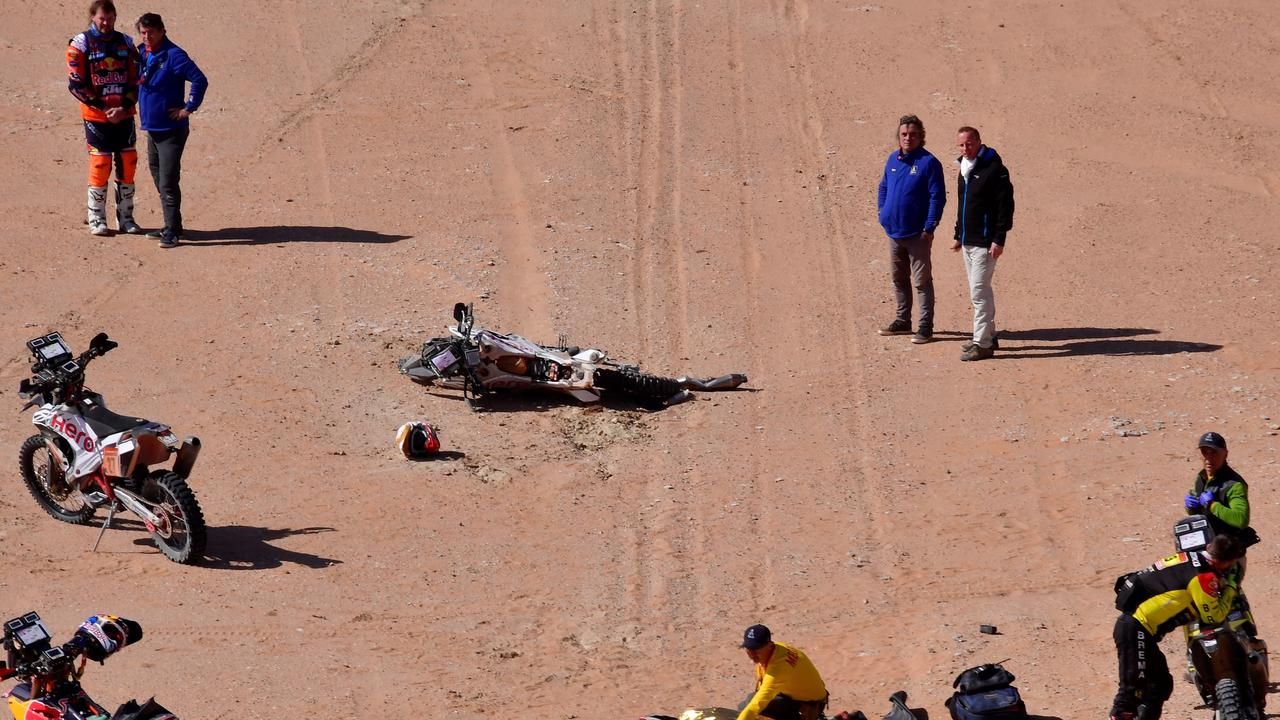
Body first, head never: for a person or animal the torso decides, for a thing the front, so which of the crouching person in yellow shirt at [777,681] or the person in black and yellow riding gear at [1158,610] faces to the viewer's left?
the crouching person in yellow shirt at [777,681]

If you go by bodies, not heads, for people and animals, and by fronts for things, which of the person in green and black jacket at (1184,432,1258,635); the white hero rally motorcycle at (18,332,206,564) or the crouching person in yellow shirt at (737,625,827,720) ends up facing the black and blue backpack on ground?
the person in green and black jacket at (1184,432,1258,635)

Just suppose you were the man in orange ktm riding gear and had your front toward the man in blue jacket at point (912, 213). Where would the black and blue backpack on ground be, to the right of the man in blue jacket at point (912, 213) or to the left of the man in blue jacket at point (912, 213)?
right

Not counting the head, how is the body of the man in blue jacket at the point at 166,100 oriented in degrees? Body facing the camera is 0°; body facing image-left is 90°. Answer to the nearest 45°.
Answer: approximately 45°

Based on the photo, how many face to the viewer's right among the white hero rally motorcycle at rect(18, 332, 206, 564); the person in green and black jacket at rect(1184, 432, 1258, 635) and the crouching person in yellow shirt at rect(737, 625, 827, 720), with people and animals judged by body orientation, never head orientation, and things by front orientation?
0

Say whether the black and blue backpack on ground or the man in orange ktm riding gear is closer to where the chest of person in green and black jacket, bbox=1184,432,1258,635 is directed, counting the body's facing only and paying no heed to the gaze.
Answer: the black and blue backpack on ground

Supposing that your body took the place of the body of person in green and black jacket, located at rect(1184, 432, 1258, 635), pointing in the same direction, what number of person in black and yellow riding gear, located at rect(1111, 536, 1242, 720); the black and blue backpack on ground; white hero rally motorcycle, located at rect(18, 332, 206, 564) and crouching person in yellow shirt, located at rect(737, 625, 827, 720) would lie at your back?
0

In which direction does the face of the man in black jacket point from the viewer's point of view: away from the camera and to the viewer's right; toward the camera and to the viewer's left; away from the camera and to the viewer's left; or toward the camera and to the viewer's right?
toward the camera and to the viewer's left

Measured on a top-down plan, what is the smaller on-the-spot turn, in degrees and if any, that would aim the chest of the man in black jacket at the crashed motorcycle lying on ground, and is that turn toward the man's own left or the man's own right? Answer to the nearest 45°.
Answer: approximately 45° to the man's own right

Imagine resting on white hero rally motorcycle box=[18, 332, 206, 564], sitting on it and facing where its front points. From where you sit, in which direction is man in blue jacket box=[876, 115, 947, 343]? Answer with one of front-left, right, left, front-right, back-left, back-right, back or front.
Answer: back-right

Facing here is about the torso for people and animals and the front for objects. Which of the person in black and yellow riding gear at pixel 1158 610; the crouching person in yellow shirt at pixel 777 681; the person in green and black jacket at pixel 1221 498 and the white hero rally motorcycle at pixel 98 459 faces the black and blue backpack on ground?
the person in green and black jacket at pixel 1221 498

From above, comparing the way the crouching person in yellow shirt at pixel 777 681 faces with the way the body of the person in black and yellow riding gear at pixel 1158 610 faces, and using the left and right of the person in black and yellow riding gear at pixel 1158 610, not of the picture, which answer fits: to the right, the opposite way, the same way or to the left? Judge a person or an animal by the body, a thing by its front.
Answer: the opposite way

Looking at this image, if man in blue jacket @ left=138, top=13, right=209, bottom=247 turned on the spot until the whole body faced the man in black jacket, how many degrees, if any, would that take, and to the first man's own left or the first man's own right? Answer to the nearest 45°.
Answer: approximately 90° to the first man's own left

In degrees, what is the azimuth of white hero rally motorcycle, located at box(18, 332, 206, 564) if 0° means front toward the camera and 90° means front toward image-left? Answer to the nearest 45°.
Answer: approximately 135°

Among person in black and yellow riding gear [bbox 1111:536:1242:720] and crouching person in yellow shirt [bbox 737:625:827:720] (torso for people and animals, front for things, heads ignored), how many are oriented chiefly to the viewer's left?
1

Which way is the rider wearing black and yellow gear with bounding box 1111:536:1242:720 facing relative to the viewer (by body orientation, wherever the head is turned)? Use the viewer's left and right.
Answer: facing to the right of the viewer

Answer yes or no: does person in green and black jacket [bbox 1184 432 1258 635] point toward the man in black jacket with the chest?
no

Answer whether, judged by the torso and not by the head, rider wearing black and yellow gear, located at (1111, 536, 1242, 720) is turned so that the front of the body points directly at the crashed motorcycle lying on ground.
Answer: no
